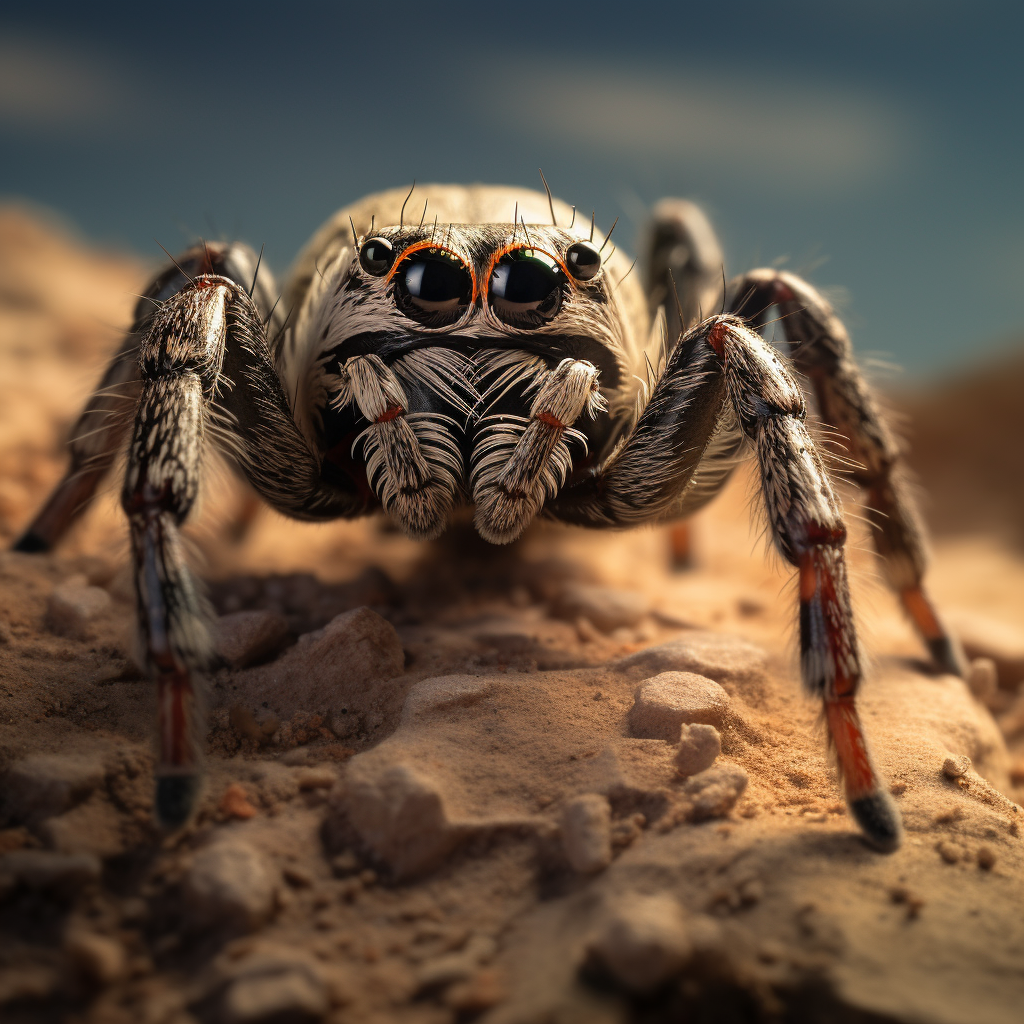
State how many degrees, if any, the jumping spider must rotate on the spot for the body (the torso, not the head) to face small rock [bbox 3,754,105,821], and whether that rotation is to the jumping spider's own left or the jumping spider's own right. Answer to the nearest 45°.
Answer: approximately 45° to the jumping spider's own right

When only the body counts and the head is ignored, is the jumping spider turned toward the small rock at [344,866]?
yes

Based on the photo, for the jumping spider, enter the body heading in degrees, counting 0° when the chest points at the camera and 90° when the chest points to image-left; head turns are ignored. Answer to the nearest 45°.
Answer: approximately 0°

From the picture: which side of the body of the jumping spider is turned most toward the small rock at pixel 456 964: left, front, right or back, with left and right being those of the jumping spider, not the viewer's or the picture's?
front

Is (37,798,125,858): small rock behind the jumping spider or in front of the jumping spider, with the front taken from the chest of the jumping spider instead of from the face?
in front

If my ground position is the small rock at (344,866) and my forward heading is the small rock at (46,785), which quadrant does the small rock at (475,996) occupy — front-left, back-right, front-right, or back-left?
back-left

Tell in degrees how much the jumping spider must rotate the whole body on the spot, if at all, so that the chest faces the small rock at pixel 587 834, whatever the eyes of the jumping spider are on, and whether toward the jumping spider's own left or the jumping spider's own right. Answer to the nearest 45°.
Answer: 0° — it already faces it

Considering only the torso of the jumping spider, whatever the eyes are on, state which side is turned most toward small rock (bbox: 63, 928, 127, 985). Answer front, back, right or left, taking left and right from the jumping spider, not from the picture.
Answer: front

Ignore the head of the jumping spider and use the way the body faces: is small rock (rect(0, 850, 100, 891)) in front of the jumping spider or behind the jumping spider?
in front

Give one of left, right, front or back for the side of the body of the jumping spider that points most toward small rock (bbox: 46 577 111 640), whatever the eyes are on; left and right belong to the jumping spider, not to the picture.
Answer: right

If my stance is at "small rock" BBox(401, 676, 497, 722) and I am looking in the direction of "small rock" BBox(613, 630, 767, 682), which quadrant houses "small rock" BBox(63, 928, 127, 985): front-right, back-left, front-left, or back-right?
back-right
